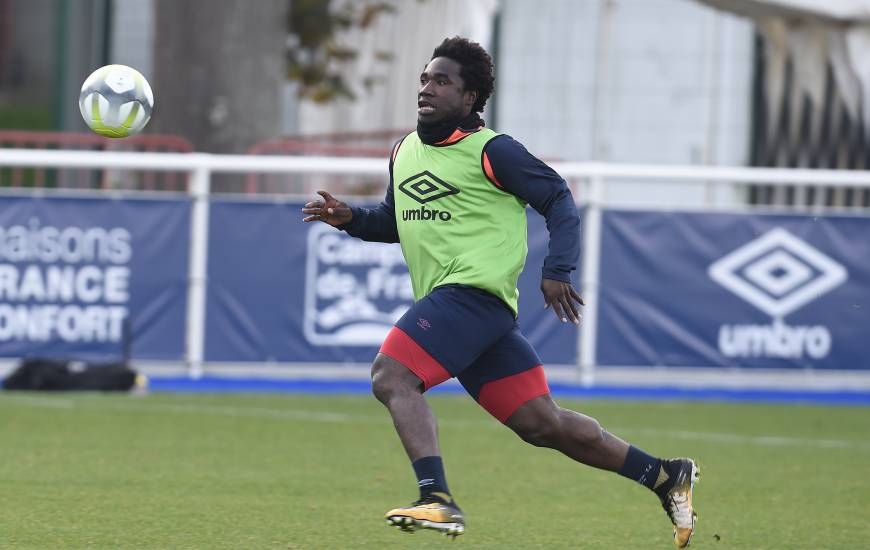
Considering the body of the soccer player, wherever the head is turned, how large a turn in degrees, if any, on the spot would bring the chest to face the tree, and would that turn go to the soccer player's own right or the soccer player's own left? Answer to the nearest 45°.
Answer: approximately 135° to the soccer player's own right

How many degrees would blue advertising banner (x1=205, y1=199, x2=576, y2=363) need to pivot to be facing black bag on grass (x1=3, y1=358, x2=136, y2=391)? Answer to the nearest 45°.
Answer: approximately 90° to its right

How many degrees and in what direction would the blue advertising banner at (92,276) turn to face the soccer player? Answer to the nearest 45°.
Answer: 0° — it already faces them

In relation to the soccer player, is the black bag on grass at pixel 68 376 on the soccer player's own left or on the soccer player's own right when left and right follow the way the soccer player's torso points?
on the soccer player's own right

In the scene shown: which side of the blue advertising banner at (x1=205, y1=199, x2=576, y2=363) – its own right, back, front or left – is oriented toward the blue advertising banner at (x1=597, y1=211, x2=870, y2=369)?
left

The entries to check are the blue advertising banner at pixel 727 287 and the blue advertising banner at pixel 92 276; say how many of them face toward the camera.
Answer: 2

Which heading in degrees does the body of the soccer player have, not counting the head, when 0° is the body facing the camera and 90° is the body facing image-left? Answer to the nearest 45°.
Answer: approximately 45°

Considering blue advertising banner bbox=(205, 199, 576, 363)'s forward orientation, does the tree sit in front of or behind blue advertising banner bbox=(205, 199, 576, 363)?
behind

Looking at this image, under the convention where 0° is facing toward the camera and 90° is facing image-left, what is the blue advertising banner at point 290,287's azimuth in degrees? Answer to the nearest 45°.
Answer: approximately 0°

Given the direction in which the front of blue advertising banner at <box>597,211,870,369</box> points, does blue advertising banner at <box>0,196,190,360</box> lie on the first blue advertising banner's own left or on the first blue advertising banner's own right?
on the first blue advertising banner's own right

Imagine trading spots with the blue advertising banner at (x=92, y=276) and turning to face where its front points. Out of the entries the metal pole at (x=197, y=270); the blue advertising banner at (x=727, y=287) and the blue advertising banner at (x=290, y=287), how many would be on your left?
3
